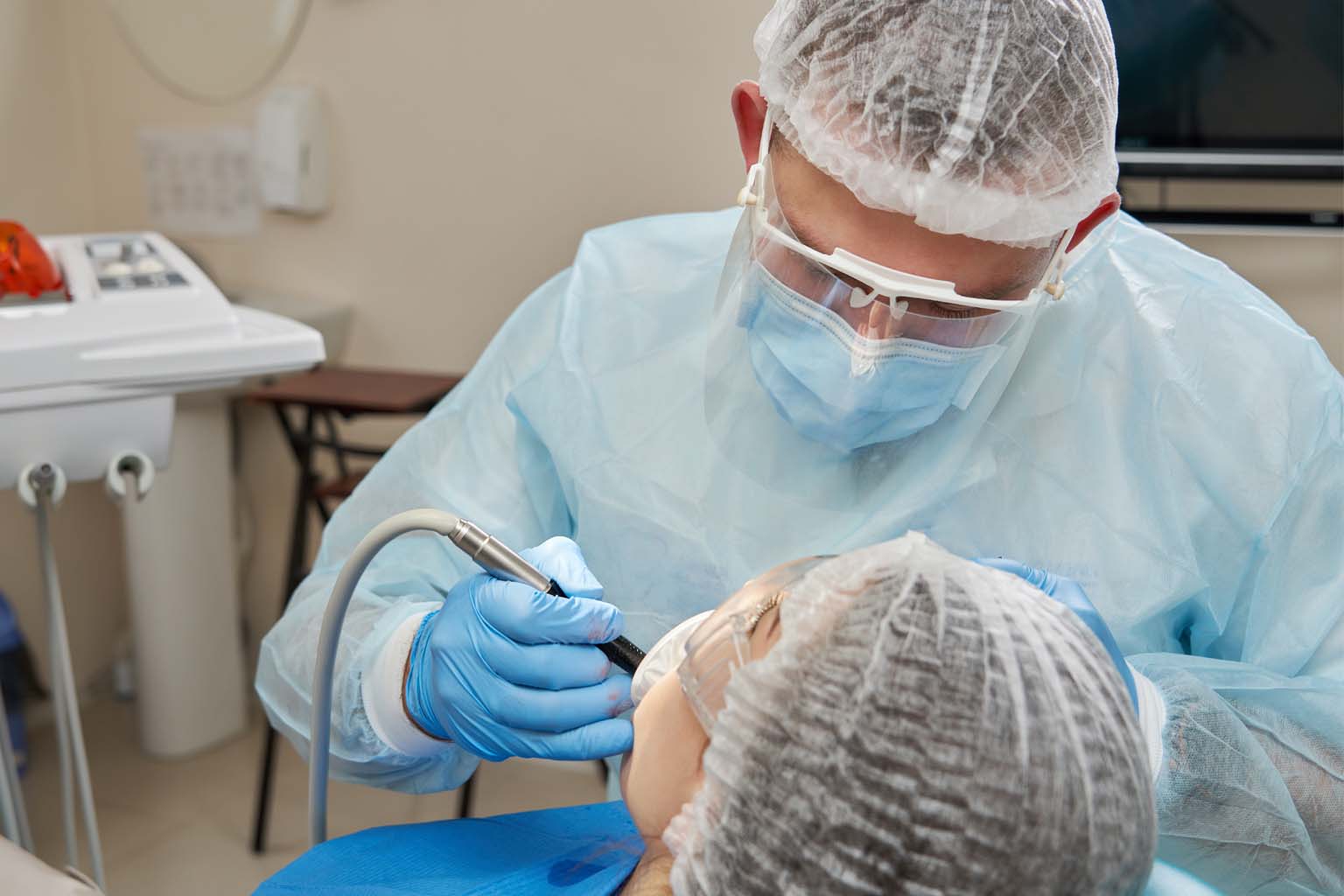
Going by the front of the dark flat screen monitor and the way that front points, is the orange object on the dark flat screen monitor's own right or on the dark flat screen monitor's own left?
on the dark flat screen monitor's own right

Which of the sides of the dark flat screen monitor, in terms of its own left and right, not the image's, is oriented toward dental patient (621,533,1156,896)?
front

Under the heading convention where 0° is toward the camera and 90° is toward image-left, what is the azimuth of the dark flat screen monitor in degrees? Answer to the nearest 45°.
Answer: approximately 0°

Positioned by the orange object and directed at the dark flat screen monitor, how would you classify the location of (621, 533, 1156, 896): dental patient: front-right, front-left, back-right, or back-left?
front-right

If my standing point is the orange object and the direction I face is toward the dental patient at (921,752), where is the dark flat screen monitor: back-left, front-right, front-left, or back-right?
front-left

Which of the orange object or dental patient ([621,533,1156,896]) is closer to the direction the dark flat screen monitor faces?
the dental patient

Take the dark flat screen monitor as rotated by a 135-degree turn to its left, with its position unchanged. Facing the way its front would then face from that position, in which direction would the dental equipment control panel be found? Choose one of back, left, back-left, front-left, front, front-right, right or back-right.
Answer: back
